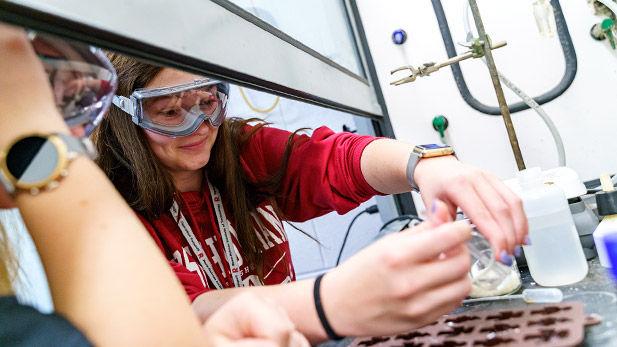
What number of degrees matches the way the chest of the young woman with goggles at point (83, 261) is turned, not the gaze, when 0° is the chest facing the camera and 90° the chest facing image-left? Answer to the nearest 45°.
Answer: approximately 270°

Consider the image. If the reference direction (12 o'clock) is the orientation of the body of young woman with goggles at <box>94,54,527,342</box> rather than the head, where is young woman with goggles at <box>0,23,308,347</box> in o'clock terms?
young woman with goggles at <box>0,23,308,347</box> is roughly at 2 o'clock from young woman with goggles at <box>94,54,527,342</box>.

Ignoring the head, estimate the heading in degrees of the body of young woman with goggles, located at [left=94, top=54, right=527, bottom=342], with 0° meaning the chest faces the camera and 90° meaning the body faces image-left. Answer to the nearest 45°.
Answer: approximately 315°
